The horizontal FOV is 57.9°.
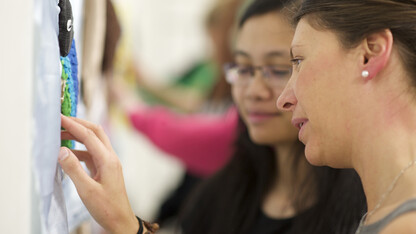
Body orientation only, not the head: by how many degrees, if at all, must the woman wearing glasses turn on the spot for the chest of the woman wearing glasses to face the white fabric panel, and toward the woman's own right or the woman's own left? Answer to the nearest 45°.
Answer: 0° — they already face it

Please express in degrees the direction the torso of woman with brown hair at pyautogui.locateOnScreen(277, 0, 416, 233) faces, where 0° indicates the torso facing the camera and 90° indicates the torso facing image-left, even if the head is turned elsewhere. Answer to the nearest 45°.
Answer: approximately 90°

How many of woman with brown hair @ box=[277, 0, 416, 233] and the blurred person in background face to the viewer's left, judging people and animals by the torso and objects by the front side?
2

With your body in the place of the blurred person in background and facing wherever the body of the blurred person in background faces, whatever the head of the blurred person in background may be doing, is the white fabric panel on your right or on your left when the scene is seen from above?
on your left

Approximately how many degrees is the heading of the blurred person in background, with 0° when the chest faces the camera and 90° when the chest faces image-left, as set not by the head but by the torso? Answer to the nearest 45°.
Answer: approximately 90°

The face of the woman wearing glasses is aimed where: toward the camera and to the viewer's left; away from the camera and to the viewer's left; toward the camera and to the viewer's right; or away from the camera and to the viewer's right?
toward the camera and to the viewer's left

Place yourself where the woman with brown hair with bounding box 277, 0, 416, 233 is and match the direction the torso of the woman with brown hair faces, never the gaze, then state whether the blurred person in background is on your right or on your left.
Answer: on your right

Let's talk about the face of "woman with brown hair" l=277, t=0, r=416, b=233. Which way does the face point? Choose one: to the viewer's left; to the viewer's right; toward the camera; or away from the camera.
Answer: to the viewer's left

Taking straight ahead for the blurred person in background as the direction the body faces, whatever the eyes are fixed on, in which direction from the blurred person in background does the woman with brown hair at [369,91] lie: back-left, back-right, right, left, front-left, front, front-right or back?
left
